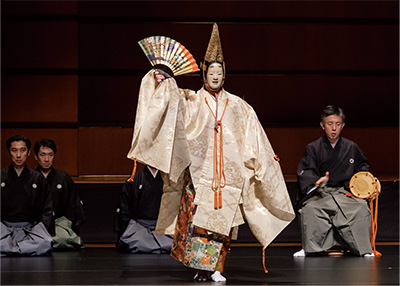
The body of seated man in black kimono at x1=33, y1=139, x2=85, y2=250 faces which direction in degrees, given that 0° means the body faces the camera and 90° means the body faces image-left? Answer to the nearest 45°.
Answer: approximately 0°

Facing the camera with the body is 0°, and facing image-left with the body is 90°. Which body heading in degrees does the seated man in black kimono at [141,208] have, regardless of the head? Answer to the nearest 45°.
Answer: approximately 315°

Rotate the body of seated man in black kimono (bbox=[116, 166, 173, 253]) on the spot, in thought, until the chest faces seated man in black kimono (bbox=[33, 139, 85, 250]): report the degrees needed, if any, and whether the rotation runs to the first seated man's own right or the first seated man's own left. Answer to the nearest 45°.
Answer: approximately 135° to the first seated man's own right

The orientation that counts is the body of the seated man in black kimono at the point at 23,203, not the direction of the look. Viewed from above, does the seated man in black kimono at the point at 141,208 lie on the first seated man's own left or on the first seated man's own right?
on the first seated man's own left

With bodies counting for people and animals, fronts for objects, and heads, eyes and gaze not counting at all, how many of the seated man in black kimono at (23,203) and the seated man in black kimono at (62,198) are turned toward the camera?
2

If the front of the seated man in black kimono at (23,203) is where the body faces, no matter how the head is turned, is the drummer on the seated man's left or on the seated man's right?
on the seated man's left
